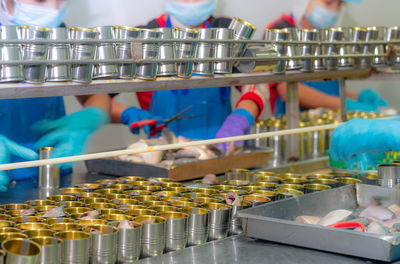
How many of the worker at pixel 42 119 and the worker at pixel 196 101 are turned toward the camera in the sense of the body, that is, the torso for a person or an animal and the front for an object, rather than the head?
2

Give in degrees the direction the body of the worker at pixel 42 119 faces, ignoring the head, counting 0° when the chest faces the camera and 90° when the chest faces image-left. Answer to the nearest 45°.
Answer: approximately 0°

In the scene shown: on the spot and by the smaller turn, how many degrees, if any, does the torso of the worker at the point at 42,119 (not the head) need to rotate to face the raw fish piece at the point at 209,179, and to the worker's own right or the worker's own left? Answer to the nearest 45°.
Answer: approximately 45° to the worker's own left

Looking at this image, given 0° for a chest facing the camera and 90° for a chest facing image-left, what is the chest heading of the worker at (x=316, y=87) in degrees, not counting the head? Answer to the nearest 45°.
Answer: approximately 315°

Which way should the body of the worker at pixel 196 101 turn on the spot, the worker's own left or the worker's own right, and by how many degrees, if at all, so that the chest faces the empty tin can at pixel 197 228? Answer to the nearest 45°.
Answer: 0° — they already face it

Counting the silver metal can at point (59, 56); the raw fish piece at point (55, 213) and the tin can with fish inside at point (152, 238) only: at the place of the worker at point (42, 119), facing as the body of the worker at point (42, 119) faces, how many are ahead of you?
3

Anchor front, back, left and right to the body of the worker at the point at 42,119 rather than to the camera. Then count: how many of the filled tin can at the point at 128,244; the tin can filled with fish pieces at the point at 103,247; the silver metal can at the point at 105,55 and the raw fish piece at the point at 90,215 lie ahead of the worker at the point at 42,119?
4
